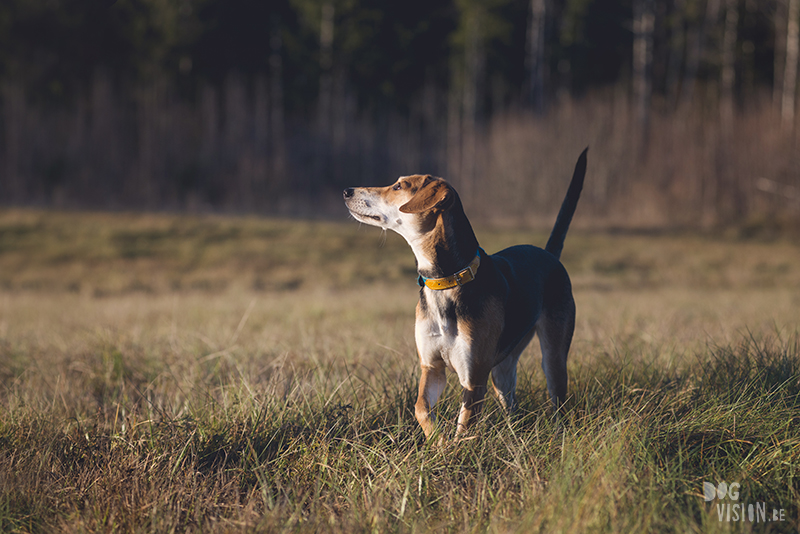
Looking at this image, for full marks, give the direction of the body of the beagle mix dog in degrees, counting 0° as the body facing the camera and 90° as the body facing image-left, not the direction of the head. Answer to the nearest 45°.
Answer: approximately 45°

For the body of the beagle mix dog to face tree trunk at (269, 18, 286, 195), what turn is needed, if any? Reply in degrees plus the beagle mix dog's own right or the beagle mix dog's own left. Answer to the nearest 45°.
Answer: approximately 135° to the beagle mix dog's own right

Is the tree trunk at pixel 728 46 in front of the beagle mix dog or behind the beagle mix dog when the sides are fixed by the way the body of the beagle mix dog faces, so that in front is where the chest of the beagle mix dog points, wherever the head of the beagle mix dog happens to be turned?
behind

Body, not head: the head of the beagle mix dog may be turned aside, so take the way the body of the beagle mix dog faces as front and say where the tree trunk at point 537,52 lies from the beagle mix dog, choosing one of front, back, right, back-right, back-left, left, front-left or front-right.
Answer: back-right

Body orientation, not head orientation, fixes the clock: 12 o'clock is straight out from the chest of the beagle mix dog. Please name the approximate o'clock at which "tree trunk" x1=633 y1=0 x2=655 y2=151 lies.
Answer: The tree trunk is roughly at 5 o'clock from the beagle mix dog.
